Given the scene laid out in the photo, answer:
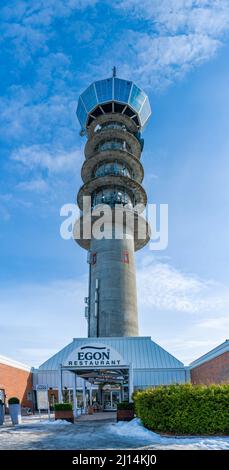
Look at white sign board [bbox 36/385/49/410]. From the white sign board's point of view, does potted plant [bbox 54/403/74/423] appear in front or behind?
in front

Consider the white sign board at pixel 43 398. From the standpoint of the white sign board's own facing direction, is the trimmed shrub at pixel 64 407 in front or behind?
in front

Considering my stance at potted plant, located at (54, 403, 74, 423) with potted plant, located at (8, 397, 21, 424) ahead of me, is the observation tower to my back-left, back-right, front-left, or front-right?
back-right

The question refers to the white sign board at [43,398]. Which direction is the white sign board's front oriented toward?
toward the camera
